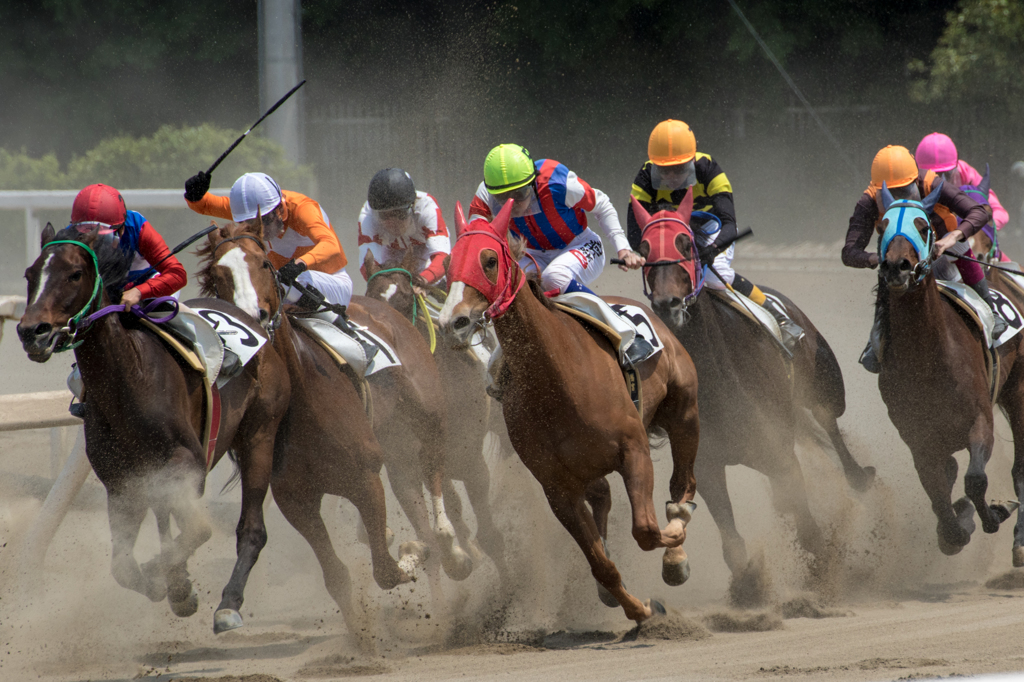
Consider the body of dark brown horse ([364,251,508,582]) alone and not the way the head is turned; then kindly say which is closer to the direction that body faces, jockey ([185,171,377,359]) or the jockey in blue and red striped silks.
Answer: the jockey

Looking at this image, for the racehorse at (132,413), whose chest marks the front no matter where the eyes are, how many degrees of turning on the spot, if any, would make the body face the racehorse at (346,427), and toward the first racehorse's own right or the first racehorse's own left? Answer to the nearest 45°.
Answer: approximately 180°

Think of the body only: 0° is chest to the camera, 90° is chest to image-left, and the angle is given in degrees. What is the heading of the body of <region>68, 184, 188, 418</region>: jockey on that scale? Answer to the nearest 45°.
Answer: approximately 45°

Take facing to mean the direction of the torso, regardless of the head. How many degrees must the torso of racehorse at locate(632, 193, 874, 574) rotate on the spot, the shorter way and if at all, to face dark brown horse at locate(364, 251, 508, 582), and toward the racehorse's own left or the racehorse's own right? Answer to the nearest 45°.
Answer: approximately 45° to the racehorse's own right
